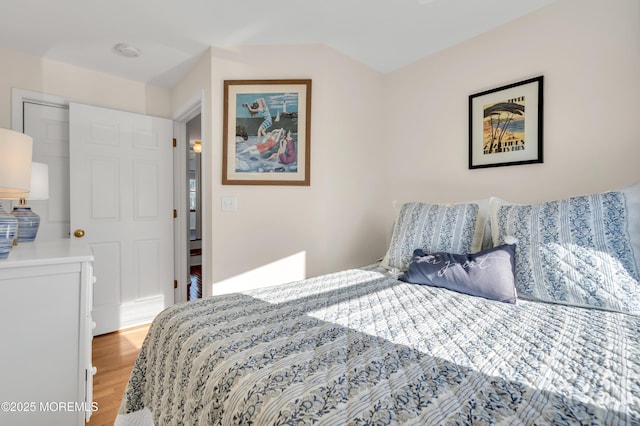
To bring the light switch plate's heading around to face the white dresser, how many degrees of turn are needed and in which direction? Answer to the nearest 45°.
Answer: approximately 45° to its right

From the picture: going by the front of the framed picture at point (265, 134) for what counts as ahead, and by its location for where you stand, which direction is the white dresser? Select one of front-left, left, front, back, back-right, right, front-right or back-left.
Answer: front-right

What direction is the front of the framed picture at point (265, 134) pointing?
toward the camera

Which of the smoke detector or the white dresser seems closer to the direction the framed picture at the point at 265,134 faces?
the white dresser

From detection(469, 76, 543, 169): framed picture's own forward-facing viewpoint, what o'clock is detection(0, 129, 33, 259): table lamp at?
The table lamp is roughly at 12 o'clock from the framed picture.

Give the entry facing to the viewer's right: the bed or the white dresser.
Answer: the white dresser

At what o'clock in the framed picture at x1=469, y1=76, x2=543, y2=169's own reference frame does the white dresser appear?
The white dresser is roughly at 12 o'clock from the framed picture.

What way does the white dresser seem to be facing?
to the viewer's right

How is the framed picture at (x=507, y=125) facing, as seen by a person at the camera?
facing the viewer and to the left of the viewer

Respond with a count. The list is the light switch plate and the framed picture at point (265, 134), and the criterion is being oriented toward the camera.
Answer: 2

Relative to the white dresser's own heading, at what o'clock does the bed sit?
The bed is roughly at 2 o'clock from the white dresser.

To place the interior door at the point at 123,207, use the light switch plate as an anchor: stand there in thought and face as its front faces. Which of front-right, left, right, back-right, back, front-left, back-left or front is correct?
back-right

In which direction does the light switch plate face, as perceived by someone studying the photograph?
facing the viewer
